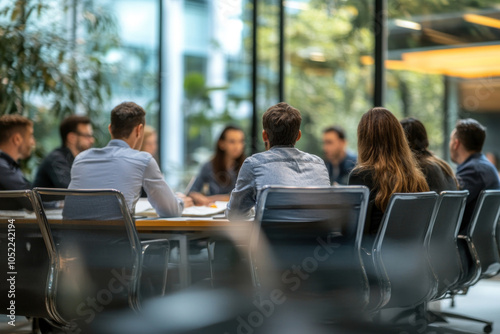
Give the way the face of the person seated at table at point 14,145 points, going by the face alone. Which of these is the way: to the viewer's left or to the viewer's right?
to the viewer's right

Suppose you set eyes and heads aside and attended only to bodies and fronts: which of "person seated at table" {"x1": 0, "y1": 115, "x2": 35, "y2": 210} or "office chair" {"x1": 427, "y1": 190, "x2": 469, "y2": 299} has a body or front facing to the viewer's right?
the person seated at table

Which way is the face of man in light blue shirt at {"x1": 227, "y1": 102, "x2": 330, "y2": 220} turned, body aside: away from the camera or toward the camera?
away from the camera

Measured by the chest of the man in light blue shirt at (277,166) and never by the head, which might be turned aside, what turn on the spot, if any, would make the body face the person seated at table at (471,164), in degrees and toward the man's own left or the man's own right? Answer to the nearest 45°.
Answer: approximately 45° to the man's own right

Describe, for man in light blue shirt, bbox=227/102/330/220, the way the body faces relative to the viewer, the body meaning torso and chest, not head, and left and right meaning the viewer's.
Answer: facing away from the viewer

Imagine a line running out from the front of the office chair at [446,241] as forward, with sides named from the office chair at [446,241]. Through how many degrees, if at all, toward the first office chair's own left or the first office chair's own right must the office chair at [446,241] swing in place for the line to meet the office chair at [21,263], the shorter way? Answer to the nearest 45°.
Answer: approximately 90° to the first office chair's own left

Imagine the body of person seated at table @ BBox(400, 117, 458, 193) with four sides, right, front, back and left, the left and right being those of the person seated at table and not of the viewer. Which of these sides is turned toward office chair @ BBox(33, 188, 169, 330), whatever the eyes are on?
left

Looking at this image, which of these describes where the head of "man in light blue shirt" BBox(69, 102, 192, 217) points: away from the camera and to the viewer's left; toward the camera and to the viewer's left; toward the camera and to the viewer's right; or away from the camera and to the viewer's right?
away from the camera and to the viewer's right

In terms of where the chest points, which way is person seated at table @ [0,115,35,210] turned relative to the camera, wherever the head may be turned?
to the viewer's right
